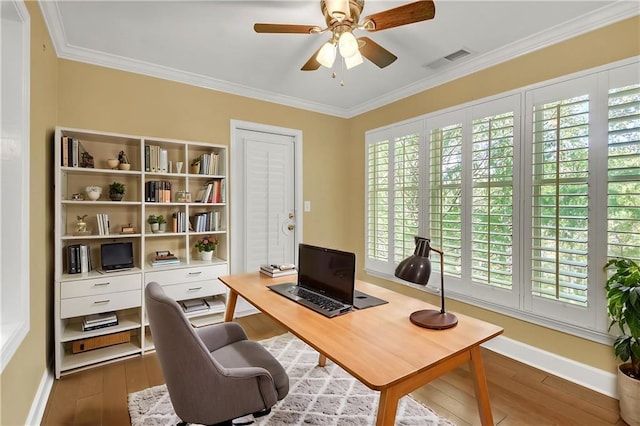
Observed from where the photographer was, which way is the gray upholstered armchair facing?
facing away from the viewer and to the right of the viewer

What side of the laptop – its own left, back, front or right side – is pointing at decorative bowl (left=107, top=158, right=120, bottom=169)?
right

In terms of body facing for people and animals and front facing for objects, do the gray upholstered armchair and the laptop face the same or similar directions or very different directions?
very different directions

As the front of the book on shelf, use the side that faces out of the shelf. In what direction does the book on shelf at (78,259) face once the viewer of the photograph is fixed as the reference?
facing the viewer

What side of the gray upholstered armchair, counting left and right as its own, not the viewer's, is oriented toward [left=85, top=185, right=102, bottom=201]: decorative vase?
left

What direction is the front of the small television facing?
toward the camera

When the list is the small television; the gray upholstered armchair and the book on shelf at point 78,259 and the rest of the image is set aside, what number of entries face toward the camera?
2

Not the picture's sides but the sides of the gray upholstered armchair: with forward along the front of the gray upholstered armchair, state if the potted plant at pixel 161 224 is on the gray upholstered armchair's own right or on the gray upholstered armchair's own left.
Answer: on the gray upholstered armchair's own left

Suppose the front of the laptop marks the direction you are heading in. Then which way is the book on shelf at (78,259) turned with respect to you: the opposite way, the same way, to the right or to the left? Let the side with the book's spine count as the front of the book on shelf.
to the left

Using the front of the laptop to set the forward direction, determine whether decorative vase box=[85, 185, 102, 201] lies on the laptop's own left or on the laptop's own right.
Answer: on the laptop's own right

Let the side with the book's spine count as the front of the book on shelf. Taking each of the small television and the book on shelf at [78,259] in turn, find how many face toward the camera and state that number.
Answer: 2

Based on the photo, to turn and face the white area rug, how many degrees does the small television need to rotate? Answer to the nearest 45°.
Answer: approximately 45° to its left

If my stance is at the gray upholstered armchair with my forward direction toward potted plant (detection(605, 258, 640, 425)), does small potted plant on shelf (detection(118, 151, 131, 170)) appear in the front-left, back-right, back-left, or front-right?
back-left
